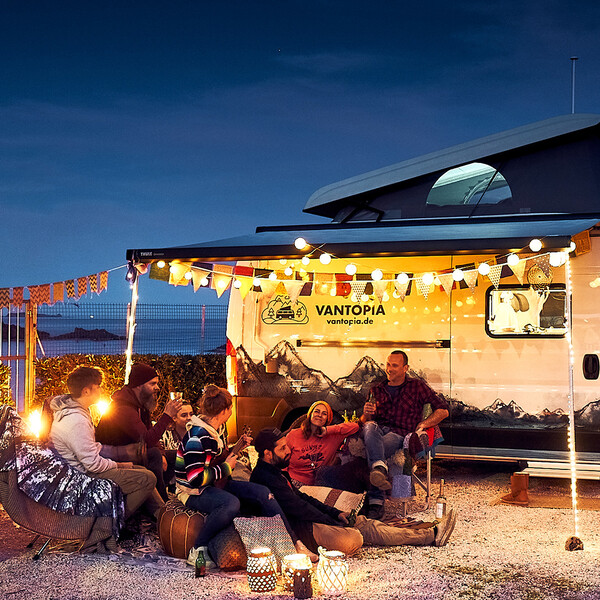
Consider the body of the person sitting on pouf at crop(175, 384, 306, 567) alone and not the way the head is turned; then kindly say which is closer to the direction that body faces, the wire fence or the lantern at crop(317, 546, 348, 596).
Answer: the lantern

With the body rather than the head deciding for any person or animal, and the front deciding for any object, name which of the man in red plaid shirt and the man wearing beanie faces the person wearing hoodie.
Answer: the man in red plaid shirt

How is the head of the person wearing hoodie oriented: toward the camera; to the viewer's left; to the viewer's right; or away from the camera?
to the viewer's right

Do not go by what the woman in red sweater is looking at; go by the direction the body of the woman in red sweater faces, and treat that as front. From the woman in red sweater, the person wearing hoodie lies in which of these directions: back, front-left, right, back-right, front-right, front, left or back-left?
front-right

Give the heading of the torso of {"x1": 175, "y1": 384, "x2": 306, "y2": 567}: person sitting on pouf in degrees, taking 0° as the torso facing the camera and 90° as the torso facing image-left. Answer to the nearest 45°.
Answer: approximately 270°

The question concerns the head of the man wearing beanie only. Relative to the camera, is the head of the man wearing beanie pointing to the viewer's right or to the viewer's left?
to the viewer's right

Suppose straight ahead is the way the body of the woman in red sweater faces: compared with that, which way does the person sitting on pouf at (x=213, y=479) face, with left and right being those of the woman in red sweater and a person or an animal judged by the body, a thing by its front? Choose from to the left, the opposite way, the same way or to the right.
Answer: to the left

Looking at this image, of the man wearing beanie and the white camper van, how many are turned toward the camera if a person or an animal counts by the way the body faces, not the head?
0
